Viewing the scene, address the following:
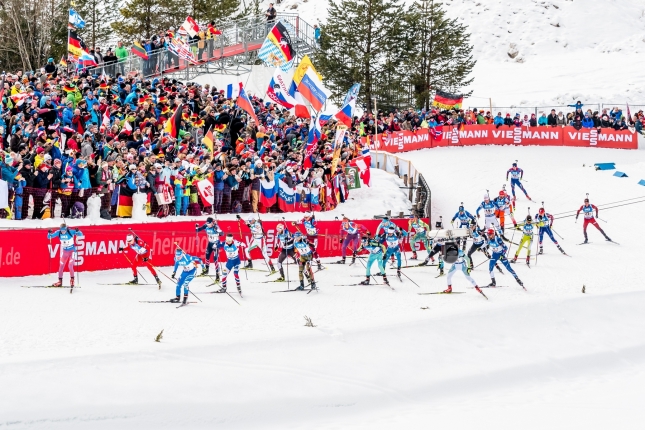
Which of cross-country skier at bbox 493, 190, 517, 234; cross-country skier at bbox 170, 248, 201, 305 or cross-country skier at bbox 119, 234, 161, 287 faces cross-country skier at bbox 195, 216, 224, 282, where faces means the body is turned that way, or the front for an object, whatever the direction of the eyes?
cross-country skier at bbox 493, 190, 517, 234

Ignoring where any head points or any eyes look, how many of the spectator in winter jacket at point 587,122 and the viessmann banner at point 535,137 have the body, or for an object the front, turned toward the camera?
2

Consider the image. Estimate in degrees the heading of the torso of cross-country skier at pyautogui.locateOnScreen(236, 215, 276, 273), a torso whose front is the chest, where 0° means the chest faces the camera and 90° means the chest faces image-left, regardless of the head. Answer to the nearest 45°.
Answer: approximately 45°

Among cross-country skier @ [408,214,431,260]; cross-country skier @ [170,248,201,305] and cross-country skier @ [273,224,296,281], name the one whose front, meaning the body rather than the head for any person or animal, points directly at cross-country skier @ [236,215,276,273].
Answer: cross-country skier @ [408,214,431,260]

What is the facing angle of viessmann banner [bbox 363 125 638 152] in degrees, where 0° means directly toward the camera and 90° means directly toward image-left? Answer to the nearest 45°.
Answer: approximately 0°

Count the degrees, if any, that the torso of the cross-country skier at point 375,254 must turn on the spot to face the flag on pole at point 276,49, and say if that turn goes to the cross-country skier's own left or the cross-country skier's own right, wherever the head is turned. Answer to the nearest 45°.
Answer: approximately 90° to the cross-country skier's own right

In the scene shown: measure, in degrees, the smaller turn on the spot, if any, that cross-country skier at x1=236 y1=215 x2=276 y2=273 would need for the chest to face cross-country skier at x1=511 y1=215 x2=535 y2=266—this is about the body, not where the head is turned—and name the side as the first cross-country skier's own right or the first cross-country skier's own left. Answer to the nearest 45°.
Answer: approximately 135° to the first cross-country skier's own left

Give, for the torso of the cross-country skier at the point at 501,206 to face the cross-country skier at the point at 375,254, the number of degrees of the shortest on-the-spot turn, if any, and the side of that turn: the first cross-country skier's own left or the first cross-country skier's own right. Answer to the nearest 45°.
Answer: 0° — they already face them

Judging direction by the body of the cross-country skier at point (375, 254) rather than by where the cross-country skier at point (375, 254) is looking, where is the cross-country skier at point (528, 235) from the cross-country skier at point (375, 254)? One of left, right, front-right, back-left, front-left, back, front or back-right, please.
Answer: back
